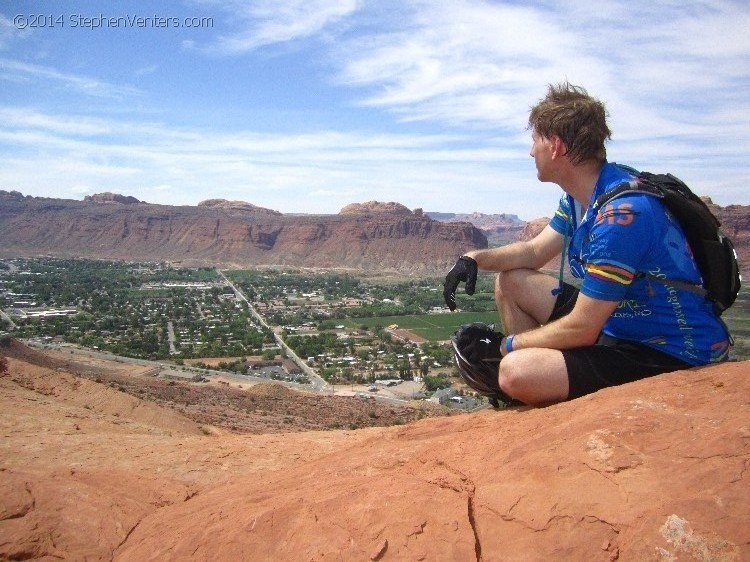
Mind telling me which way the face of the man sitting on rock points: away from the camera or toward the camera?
away from the camera

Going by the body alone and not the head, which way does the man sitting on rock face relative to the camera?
to the viewer's left
